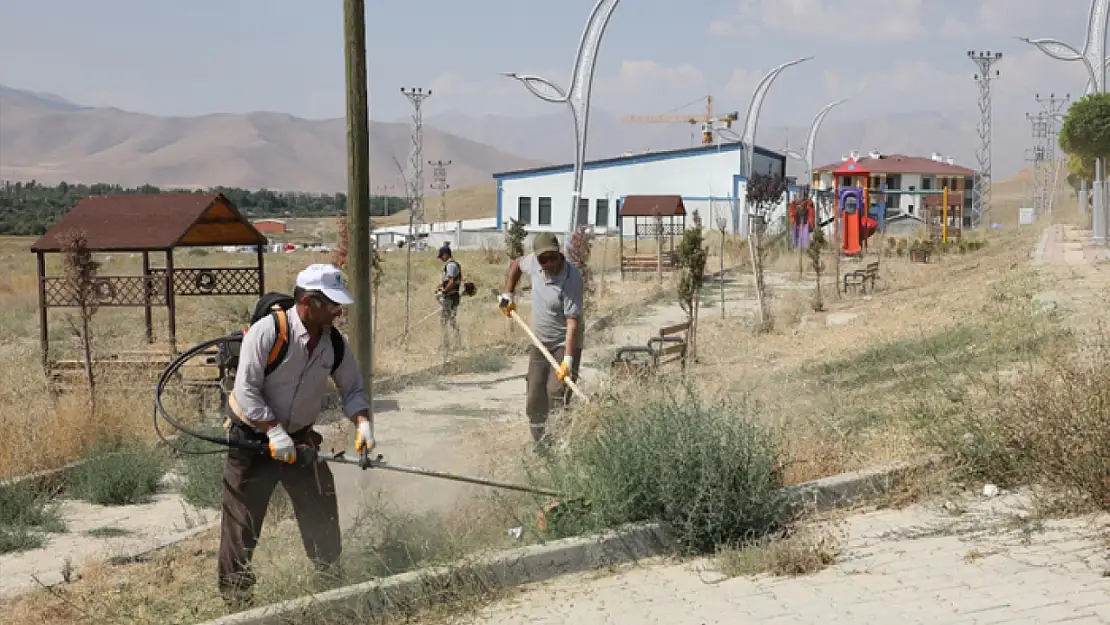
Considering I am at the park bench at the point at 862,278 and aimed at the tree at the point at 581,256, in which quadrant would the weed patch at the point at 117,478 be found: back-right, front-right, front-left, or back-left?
front-left

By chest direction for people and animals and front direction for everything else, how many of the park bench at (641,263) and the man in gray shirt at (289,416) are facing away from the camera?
0

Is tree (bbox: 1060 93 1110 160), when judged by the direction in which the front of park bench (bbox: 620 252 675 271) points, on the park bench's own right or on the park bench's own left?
on the park bench's own left

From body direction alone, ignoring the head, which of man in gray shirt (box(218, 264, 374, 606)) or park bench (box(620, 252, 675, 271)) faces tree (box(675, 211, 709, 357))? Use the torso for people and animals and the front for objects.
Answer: the park bench

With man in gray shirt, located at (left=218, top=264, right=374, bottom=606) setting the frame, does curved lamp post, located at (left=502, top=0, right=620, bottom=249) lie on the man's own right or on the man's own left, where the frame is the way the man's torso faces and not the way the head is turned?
on the man's own left

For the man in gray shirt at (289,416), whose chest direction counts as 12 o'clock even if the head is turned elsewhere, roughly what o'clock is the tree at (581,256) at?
The tree is roughly at 8 o'clock from the man in gray shirt.

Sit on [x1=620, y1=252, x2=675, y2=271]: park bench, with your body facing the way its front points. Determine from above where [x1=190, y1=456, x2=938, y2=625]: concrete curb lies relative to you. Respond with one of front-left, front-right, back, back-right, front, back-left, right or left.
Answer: front

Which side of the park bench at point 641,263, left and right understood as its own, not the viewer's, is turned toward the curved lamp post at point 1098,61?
left

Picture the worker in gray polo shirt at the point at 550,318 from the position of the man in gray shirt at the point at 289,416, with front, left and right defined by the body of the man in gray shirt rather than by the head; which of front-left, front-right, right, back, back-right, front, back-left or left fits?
left

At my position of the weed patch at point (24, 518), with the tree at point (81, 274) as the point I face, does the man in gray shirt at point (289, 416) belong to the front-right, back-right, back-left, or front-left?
back-right

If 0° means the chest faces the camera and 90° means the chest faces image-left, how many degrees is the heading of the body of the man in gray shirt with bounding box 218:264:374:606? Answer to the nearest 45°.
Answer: approximately 315°

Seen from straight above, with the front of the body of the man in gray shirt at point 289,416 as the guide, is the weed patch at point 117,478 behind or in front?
behind

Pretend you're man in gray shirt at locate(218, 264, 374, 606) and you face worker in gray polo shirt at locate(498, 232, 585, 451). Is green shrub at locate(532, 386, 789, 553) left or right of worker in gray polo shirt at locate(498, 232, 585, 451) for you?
right

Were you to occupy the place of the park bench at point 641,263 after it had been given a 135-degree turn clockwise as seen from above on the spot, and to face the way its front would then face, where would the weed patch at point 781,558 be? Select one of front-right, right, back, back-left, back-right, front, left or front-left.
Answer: back-left

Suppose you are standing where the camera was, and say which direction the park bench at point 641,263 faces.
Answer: facing the viewer

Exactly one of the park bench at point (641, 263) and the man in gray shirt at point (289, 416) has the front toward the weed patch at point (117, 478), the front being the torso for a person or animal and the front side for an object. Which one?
the park bench

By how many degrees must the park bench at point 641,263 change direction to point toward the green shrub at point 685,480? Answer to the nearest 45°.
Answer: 0° — it already faces it

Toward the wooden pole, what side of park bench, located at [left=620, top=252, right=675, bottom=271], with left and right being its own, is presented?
front
